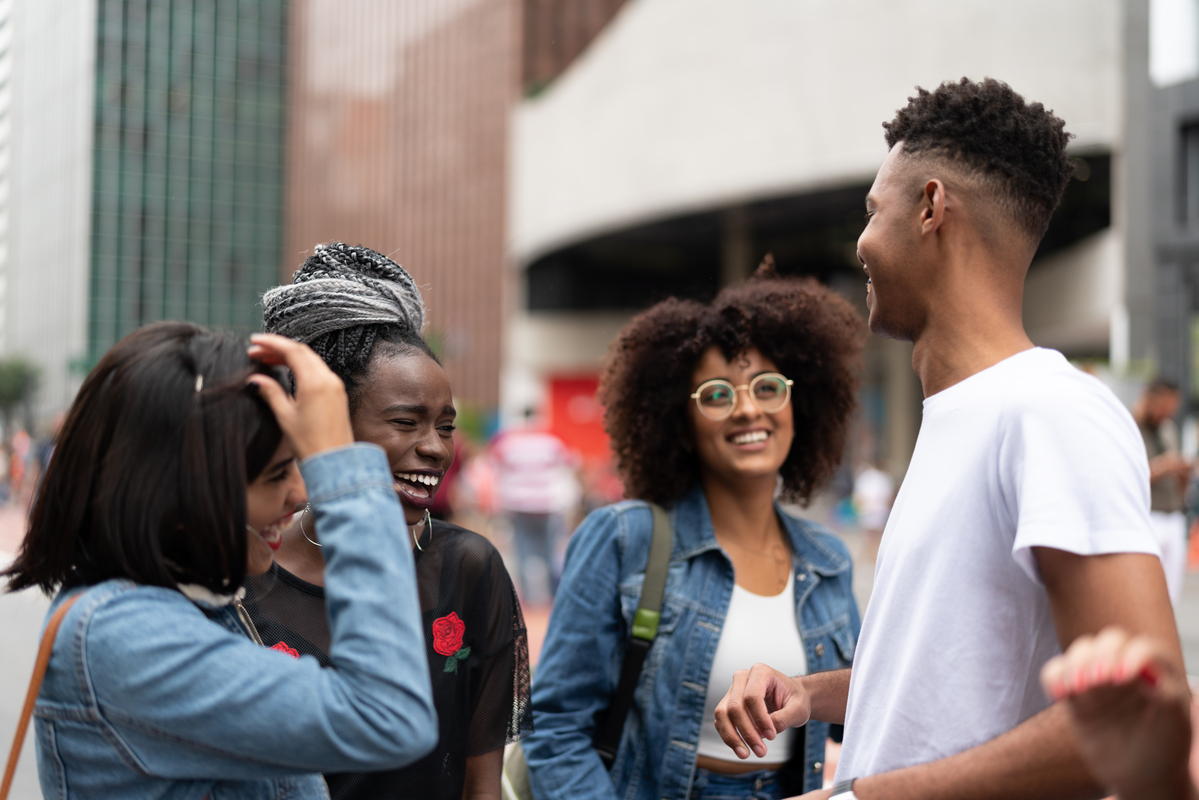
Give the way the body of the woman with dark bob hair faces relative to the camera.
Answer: to the viewer's right

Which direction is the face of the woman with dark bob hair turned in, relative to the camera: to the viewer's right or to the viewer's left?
to the viewer's right

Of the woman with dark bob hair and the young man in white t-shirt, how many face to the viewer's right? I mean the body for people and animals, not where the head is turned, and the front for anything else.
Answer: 1

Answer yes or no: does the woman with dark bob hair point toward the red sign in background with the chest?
no

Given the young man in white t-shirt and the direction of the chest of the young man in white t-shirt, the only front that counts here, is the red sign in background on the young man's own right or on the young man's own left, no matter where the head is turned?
on the young man's own right

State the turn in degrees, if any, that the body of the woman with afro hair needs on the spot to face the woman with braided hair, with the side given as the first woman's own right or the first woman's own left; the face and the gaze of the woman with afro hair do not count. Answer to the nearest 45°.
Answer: approximately 90° to the first woman's own right

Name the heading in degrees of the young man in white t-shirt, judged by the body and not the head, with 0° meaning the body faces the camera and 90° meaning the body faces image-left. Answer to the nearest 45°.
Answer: approximately 90°

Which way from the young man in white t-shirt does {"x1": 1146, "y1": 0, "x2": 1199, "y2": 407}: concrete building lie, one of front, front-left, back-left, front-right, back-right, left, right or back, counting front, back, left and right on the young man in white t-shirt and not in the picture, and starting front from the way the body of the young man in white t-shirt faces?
right

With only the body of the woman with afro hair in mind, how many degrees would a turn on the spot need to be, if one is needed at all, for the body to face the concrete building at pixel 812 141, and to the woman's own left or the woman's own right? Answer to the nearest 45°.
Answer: approximately 135° to the woman's own left

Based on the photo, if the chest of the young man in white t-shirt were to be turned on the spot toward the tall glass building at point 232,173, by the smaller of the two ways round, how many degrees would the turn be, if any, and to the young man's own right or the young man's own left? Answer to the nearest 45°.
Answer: approximately 45° to the young man's own right

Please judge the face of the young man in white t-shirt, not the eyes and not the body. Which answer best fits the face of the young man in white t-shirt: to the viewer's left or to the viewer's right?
to the viewer's left
